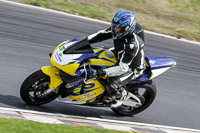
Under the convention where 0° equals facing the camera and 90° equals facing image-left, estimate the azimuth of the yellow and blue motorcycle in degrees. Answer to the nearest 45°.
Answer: approximately 90°
